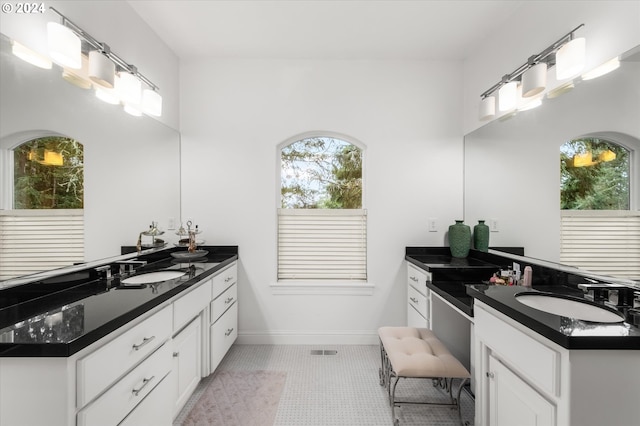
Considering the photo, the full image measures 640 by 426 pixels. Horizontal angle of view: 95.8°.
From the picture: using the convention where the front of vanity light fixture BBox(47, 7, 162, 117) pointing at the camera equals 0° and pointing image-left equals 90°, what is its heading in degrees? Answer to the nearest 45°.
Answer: approximately 315°

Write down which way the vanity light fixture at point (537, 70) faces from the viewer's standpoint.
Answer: facing the viewer and to the left of the viewer

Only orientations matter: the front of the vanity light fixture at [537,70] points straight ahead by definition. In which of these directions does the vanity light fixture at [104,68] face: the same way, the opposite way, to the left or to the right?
the opposite way

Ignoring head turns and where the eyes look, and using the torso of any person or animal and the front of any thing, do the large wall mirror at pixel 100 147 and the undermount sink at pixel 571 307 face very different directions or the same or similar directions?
very different directions

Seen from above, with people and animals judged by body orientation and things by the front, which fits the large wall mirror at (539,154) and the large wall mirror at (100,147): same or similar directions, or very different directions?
very different directions

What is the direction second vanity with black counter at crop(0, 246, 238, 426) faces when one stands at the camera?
facing the viewer and to the right of the viewer

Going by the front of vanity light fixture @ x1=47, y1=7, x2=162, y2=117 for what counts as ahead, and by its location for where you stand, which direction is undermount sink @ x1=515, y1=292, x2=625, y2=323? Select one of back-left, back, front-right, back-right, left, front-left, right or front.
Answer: front

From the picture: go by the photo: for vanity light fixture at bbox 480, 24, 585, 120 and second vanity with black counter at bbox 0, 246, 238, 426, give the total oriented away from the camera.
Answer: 0

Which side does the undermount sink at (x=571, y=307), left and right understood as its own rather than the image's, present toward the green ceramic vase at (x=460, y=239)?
right

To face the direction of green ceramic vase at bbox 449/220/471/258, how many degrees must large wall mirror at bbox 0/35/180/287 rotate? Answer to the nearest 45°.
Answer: approximately 45° to its left

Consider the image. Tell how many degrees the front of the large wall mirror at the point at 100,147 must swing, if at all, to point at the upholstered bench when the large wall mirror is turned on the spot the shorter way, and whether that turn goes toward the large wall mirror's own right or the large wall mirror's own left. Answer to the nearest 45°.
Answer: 0° — it already faces it

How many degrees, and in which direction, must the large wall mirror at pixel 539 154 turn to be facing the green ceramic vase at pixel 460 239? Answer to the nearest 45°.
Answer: approximately 90° to its right

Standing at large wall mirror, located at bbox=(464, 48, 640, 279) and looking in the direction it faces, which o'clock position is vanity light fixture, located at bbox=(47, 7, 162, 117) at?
The vanity light fixture is roughly at 12 o'clock from the large wall mirror.

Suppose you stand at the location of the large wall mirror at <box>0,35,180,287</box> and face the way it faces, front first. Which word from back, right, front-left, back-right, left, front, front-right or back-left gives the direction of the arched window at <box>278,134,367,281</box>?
front-left

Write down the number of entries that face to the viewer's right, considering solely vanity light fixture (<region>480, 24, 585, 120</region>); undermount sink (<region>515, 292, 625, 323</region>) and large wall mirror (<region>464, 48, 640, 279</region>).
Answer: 0
